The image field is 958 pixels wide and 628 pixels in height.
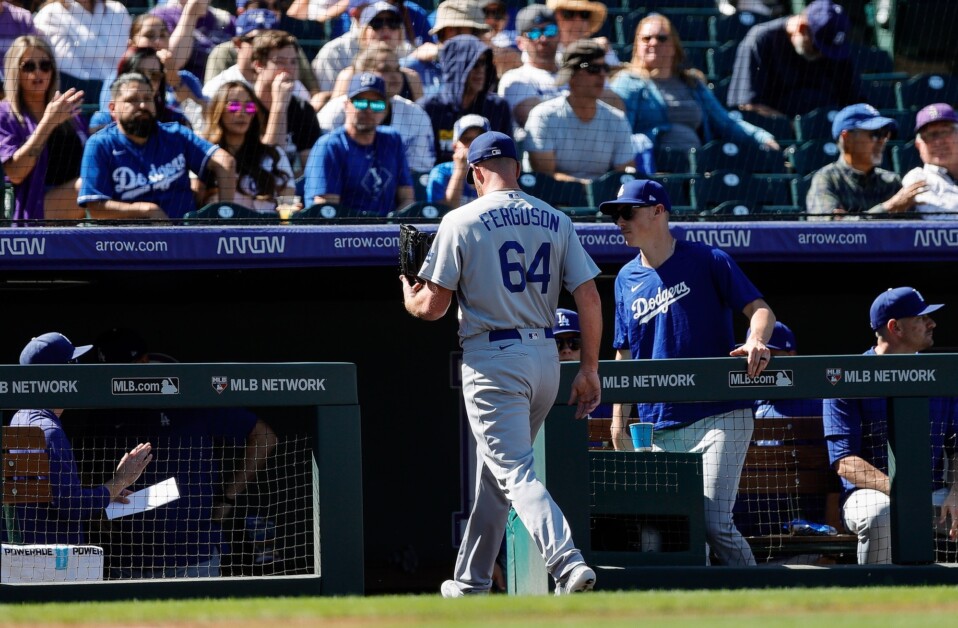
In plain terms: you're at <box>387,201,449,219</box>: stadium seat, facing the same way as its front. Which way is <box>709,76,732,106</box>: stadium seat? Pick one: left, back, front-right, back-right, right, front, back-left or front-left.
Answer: back-left

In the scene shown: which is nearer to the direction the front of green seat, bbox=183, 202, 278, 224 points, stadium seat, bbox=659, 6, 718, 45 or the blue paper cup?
the blue paper cup

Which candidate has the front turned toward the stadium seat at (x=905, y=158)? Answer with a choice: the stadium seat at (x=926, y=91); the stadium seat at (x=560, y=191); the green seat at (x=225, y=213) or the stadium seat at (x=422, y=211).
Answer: the stadium seat at (x=926, y=91)

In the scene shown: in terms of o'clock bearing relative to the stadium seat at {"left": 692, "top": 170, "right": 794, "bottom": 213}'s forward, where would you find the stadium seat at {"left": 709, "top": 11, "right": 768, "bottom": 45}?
the stadium seat at {"left": 709, "top": 11, "right": 768, "bottom": 45} is roughly at 6 o'clock from the stadium seat at {"left": 692, "top": 170, "right": 794, "bottom": 213}.

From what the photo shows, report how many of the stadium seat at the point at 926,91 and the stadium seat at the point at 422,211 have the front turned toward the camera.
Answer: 2

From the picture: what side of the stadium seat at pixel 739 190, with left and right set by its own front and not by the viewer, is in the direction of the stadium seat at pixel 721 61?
back

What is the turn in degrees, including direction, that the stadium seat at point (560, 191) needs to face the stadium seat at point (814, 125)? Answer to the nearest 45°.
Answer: approximately 135° to its left

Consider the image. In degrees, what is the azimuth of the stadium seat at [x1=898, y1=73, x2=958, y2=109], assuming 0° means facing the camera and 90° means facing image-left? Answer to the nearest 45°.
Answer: approximately 0°

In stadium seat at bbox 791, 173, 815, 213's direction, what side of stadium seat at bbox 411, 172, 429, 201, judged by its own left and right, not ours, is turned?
left
